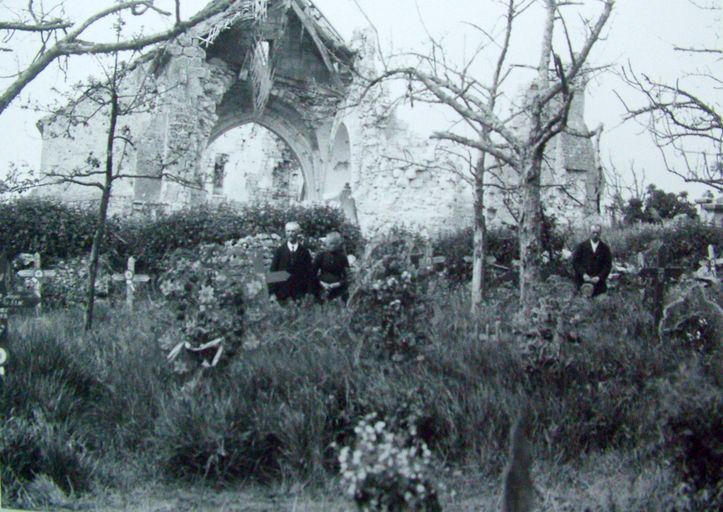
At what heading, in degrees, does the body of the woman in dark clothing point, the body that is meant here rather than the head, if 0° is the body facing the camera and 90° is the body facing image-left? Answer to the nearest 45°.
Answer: approximately 0°

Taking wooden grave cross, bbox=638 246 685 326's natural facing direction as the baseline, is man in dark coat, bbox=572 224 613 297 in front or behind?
behind

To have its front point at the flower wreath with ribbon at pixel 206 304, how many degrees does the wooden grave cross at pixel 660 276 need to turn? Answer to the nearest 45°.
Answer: approximately 45° to its right

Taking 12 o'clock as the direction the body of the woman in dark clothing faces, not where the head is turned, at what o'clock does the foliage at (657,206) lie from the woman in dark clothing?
The foliage is roughly at 7 o'clock from the woman in dark clothing.

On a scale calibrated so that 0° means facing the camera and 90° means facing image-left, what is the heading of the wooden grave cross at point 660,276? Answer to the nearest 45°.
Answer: approximately 0°

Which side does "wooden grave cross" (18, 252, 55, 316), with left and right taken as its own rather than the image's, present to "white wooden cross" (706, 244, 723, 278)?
left
